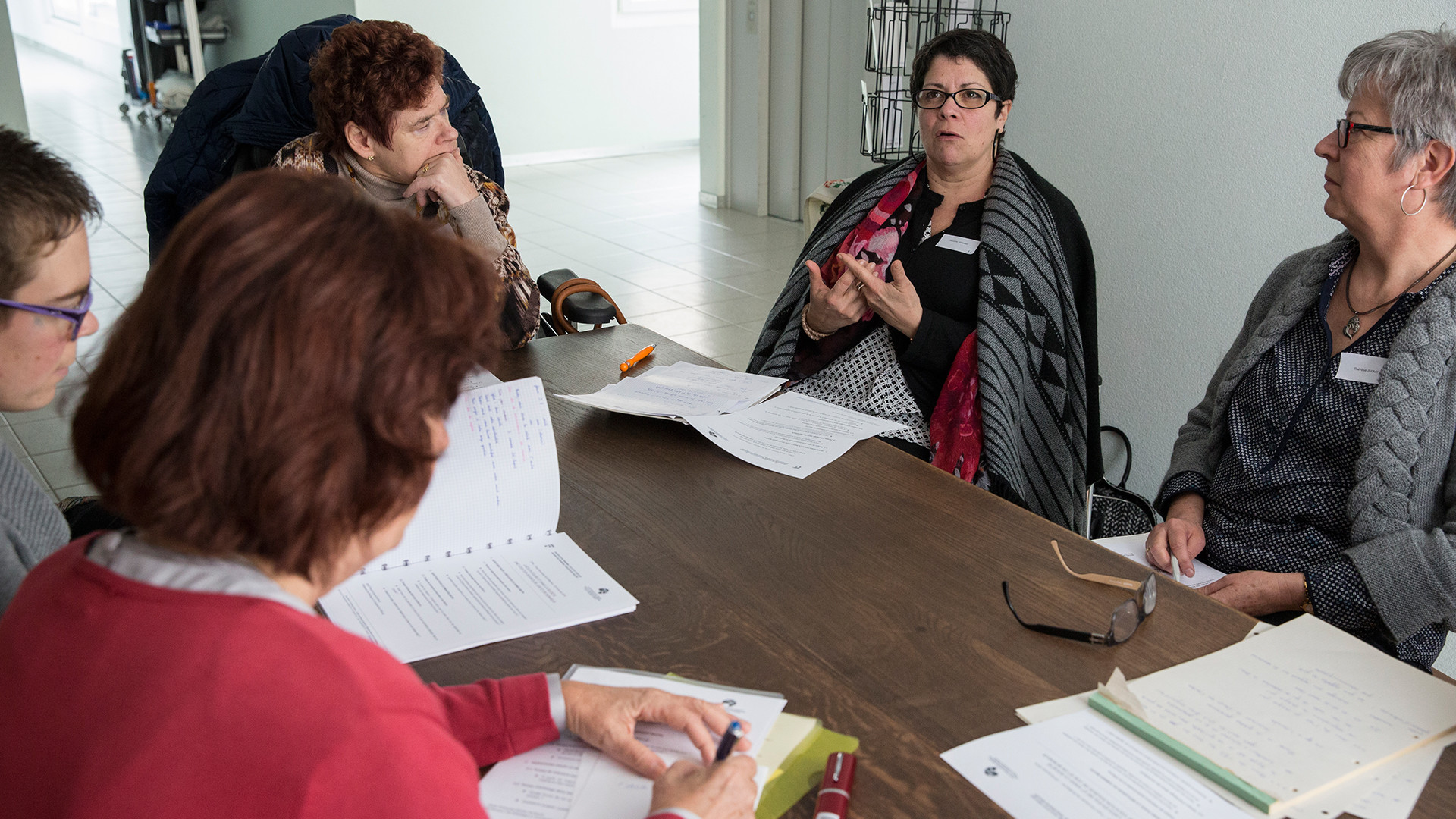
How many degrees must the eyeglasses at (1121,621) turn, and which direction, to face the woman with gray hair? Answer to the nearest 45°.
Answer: approximately 90° to its left

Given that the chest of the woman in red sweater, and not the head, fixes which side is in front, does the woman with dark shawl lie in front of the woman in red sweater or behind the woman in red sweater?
in front

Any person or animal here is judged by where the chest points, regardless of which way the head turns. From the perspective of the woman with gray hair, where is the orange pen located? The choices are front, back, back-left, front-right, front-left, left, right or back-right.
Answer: front-right

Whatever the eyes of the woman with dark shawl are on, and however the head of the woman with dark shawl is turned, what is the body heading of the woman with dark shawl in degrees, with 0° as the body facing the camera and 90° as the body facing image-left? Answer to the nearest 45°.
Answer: approximately 45°

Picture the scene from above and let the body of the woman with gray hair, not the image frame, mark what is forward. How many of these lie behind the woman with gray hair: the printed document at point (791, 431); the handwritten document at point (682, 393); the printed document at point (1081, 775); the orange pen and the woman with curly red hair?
0

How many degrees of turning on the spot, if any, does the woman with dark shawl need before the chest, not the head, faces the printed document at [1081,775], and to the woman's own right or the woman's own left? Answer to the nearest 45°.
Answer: approximately 45° to the woman's own left

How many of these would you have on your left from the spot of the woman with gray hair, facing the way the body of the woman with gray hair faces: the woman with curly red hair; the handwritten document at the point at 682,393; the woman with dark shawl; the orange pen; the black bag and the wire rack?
0

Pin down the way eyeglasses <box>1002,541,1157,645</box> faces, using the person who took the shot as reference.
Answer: facing the viewer and to the right of the viewer

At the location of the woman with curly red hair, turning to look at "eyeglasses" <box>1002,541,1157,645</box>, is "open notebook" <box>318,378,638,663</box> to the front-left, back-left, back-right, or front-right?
front-right

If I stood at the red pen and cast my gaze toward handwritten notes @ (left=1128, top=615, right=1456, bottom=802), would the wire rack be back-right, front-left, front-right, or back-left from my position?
front-left

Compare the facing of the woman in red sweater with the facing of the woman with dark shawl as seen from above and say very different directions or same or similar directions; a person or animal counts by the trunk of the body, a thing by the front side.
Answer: very different directions

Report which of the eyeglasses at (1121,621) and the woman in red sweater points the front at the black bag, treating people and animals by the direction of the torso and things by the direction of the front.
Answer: the woman in red sweater

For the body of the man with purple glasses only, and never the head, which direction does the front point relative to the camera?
to the viewer's right

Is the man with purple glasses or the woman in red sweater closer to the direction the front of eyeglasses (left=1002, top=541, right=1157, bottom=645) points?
the woman in red sweater

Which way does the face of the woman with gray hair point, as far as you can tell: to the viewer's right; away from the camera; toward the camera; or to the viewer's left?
to the viewer's left

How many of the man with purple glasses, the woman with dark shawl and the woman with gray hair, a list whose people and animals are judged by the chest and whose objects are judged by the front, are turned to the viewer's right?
1

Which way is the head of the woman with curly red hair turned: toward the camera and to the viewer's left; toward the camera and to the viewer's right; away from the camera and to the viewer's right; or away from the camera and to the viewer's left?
toward the camera and to the viewer's right

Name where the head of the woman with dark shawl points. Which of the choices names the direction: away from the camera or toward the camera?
toward the camera

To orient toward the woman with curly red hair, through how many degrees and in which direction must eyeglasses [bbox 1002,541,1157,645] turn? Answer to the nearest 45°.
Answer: approximately 180°

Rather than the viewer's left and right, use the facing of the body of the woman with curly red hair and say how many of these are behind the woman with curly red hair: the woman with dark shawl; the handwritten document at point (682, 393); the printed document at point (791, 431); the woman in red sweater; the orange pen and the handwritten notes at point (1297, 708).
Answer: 0
